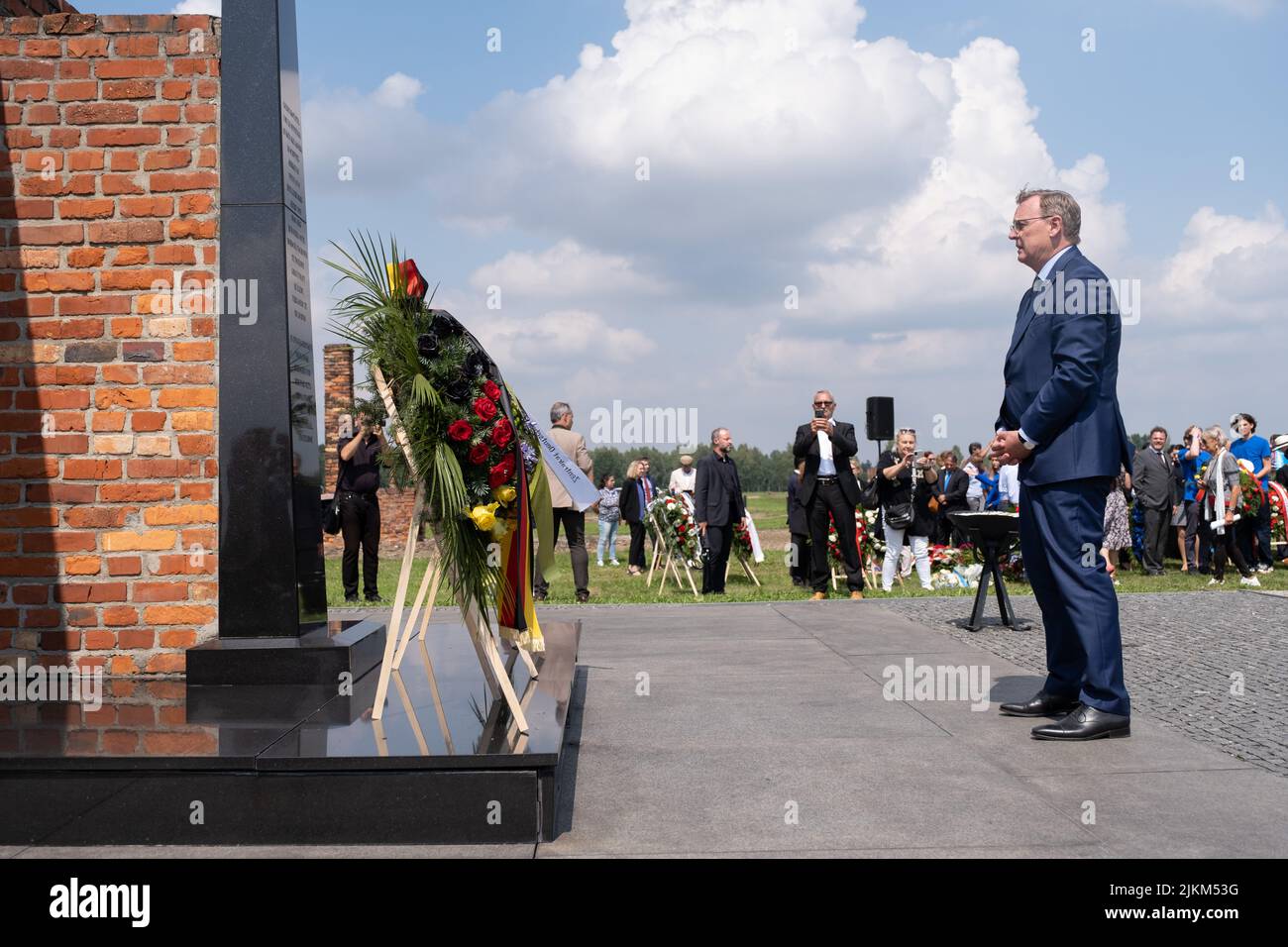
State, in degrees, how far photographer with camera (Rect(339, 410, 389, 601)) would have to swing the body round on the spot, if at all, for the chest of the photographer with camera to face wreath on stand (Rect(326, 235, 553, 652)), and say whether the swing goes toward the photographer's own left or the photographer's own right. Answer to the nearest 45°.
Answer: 0° — they already face it

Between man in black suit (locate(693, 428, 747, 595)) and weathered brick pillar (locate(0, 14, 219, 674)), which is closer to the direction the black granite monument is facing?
the man in black suit

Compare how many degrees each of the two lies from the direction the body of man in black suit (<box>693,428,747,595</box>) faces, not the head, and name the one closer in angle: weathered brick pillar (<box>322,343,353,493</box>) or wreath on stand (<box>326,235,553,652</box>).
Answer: the wreath on stand

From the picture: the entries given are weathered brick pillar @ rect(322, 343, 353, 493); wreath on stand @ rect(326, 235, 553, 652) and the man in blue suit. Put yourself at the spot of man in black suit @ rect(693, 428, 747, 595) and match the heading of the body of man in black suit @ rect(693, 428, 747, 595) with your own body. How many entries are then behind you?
1

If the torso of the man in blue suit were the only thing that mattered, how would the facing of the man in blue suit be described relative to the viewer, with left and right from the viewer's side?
facing to the left of the viewer

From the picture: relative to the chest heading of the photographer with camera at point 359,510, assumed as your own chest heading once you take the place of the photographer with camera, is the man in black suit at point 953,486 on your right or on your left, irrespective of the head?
on your left

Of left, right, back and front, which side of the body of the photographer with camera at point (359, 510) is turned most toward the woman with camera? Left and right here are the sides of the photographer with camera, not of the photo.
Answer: left

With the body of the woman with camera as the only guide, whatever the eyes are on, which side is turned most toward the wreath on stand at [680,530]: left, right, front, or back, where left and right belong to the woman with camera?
right

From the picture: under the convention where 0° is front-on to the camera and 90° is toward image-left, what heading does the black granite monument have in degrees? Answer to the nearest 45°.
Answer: approximately 270°

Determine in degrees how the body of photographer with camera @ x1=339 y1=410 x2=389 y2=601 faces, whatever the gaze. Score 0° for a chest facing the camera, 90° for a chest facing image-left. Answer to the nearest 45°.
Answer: approximately 0°

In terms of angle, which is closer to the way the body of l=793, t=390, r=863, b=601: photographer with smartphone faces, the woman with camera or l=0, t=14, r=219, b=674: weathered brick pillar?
the weathered brick pillar

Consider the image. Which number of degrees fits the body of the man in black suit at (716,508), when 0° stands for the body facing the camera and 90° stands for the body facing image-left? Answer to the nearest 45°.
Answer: approximately 315°

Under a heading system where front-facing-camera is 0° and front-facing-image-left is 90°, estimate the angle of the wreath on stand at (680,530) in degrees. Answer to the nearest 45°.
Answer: approximately 315°
